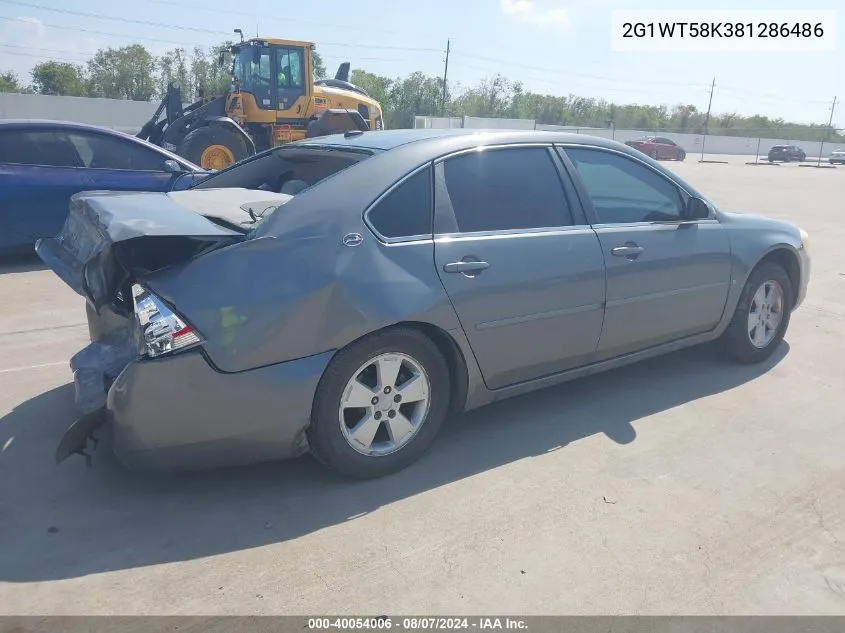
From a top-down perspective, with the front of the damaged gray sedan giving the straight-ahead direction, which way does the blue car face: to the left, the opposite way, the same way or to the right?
the same way

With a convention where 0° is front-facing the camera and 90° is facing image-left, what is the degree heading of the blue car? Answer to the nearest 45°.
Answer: approximately 270°

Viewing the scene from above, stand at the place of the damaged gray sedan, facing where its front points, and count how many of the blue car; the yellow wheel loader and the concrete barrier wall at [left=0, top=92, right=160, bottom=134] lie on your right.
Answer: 0

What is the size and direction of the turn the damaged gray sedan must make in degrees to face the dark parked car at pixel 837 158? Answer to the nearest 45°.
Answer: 0° — it already faces it

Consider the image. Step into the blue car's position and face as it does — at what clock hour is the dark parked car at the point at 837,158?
The dark parked car is roughly at 11 o'clock from the blue car.

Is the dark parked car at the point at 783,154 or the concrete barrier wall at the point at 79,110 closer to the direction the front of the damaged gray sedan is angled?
the dark parked car

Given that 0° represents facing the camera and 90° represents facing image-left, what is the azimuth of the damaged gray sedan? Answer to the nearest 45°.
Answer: approximately 225°

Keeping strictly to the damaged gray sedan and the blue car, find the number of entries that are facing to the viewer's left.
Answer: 0

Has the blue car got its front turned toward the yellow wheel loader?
no

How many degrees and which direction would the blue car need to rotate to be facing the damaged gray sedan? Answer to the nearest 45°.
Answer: approximately 90° to its right

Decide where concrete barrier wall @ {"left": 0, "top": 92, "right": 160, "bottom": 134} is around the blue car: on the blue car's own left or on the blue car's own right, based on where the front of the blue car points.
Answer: on the blue car's own left

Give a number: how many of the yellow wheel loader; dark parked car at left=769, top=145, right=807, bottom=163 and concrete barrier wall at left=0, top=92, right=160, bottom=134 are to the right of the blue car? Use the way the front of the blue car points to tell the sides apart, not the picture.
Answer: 0

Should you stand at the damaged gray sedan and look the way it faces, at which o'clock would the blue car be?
The blue car is roughly at 9 o'clock from the damaged gray sedan.

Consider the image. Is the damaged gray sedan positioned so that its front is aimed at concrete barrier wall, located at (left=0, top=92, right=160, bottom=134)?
no

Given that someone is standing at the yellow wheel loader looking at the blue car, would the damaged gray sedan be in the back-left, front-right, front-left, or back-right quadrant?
front-left
